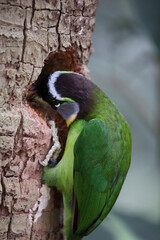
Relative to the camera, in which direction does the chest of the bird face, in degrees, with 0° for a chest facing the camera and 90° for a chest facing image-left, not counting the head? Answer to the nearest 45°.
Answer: approximately 90°
